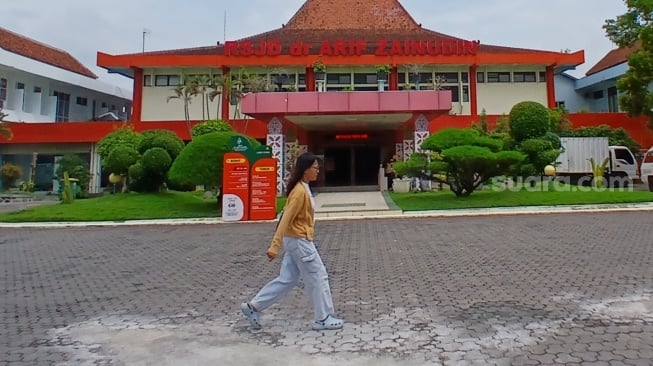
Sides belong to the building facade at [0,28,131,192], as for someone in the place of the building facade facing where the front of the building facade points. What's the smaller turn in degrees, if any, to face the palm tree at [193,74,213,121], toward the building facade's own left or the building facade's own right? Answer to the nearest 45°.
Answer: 0° — it already faces it

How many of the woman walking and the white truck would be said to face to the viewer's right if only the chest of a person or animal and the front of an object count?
2

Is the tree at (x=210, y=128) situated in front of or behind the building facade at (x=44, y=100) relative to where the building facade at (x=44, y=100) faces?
in front

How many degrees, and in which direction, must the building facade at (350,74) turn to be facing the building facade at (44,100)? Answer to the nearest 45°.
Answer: approximately 90° to its right

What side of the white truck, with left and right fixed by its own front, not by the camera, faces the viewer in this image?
right

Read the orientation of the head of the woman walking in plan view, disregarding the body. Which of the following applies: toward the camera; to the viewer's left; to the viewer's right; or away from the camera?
to the viewer's right

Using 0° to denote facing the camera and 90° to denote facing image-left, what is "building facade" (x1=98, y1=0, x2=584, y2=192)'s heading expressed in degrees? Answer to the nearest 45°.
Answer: approximately 0°

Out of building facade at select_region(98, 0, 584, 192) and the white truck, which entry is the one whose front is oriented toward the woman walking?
the building facade

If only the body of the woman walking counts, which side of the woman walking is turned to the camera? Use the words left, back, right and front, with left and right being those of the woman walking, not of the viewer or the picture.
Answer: right

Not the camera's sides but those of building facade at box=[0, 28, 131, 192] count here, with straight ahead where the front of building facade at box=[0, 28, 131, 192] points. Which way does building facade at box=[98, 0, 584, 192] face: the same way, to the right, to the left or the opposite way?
to the right
